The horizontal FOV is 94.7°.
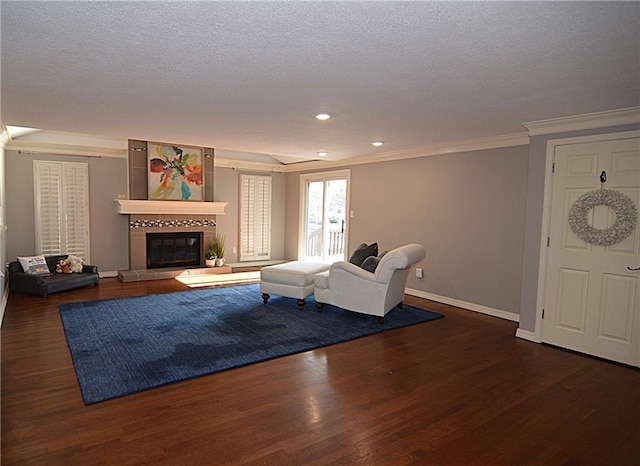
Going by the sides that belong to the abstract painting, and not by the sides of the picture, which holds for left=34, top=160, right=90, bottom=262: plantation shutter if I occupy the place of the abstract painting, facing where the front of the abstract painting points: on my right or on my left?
on my right

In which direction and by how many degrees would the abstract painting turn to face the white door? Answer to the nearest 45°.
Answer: approximately 45° to its left

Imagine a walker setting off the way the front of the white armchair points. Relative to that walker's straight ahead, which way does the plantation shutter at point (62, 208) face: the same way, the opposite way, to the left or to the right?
the opposite way

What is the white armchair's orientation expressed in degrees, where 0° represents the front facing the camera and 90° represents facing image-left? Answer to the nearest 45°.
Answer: approximately 135°
